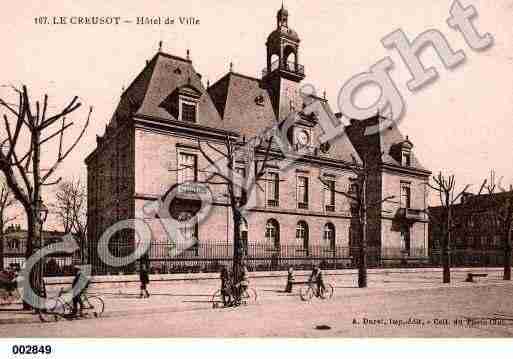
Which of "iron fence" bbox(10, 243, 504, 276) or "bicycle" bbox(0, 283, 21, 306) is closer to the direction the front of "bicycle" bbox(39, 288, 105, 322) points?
the bicycle

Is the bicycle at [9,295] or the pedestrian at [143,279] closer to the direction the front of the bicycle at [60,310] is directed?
the bicycle

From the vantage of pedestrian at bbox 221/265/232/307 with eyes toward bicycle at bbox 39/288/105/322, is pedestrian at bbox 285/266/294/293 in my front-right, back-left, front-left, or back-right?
back-right

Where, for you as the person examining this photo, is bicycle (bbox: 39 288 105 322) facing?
facing to the left of the viewer

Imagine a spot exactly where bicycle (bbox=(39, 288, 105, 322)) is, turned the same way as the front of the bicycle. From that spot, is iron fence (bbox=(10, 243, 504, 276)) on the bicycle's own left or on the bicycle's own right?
on the bicycle's own right

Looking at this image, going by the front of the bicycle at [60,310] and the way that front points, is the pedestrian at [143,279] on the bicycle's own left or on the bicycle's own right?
on the bicycle's own right

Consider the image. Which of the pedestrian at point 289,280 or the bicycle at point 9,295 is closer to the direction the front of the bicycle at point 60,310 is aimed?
the bicycle

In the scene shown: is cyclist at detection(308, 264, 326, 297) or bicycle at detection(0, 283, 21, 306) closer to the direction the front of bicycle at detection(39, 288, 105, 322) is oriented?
the bicycle
